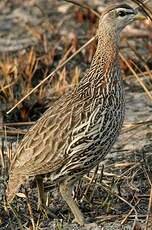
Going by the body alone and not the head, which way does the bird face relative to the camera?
to the viewer's right
